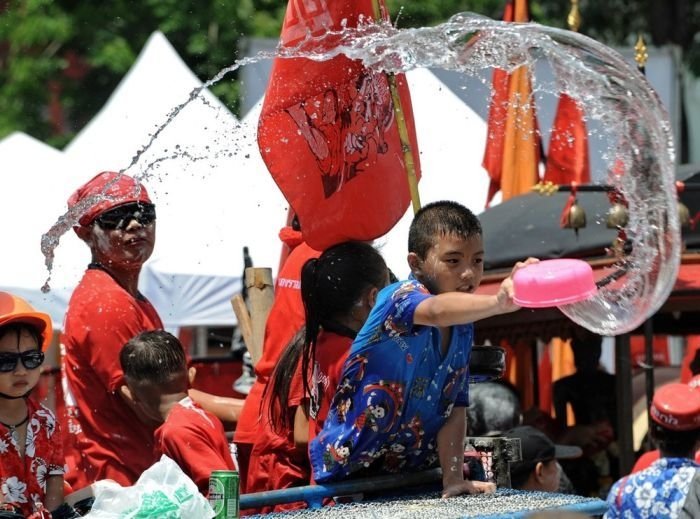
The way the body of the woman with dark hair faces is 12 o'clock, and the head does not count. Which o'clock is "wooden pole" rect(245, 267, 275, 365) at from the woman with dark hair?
The wooden pole is roughly at 10 o'clock from the woman with dark hair.

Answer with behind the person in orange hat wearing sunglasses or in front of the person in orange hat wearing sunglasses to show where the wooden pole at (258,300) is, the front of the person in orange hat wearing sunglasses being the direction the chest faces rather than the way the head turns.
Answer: behind

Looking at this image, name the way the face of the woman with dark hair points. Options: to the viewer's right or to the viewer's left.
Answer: to the viewer's right

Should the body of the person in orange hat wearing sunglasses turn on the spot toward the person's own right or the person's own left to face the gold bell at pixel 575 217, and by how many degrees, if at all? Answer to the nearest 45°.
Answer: approximately 135° to the person's own left

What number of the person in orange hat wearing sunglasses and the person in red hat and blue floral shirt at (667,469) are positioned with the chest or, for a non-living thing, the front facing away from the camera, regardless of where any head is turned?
1

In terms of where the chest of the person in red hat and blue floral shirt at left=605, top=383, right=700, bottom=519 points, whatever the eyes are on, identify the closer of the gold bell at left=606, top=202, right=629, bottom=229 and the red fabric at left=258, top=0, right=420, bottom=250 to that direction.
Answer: the gold bell

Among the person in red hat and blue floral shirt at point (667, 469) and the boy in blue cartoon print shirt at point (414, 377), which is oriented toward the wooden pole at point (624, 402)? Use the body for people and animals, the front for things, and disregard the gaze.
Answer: the person in red hat and blue floral shirt at point (667, 469)

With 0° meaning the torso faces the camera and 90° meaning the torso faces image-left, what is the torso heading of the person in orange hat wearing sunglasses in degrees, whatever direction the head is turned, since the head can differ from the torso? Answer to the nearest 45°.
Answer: approximately 0°

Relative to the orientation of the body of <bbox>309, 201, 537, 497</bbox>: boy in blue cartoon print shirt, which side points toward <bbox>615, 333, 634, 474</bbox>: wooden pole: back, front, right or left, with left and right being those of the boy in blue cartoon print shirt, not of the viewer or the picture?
left

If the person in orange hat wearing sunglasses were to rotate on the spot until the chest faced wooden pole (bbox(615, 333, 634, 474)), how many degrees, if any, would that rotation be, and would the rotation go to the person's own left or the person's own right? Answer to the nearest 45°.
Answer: approximately 135° to the person's own left

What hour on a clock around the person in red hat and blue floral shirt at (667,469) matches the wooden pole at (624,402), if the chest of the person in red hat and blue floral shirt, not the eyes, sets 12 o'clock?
The wooden pole is roughly at 12 o'clock from the person in red hat and blue floral shirt.

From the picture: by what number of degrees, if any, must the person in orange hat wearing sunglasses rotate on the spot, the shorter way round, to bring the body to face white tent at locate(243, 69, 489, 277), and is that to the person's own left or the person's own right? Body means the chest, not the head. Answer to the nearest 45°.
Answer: approximately 135° to the person's own left

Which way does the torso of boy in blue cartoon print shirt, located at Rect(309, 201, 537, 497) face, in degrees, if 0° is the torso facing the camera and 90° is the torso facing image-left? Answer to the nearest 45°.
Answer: approximately 315°
